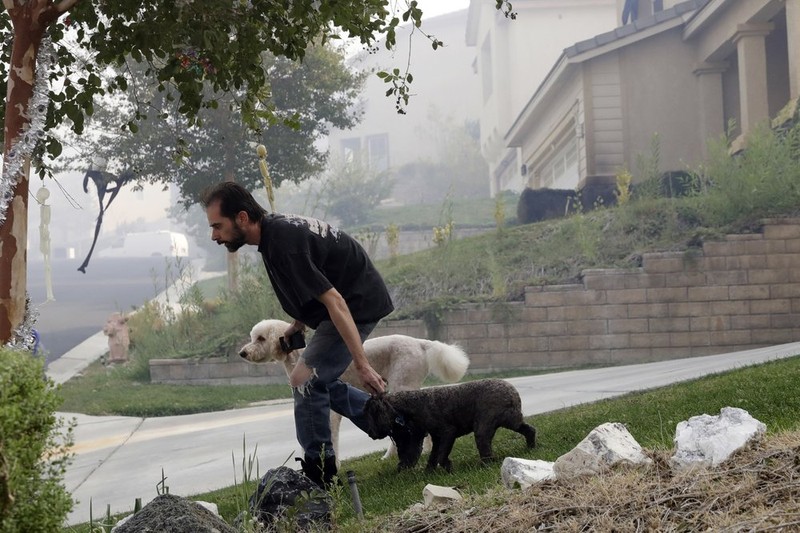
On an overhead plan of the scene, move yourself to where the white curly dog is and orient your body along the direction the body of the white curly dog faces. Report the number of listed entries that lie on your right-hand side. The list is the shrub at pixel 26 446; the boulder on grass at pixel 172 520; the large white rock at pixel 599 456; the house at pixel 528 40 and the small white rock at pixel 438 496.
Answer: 1

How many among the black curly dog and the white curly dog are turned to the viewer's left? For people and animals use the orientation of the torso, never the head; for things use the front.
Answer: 2

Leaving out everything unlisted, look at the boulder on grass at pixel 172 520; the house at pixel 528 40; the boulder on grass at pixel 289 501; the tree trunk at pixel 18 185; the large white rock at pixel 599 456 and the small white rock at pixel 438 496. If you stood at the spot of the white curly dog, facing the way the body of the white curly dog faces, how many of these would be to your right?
1

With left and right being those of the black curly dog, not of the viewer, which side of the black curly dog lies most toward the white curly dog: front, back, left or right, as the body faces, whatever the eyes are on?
right

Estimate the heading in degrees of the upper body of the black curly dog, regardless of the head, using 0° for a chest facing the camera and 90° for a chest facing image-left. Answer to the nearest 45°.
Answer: approximately 90°

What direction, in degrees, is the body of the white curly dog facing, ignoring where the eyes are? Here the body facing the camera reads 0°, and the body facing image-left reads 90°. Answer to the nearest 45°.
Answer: approximately 90°

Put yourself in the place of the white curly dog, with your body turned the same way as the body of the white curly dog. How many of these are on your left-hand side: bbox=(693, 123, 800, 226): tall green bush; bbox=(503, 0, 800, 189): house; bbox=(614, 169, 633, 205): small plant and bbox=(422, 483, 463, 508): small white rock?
1

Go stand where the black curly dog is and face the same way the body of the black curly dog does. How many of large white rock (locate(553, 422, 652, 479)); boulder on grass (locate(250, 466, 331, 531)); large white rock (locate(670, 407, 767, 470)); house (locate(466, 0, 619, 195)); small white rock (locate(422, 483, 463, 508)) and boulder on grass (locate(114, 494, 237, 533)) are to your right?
1

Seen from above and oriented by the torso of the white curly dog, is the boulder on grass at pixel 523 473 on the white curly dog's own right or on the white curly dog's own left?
on the white curly dog's own left

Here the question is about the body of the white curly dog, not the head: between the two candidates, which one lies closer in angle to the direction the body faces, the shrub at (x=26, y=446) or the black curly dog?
the shrub

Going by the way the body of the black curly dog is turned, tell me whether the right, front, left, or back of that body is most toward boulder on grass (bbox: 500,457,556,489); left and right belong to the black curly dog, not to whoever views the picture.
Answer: left

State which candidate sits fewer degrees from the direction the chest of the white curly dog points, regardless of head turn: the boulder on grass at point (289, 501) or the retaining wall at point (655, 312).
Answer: the boulder on grass

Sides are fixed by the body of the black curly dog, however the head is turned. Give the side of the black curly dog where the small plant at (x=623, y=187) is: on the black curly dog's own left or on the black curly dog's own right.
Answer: on the black curly dog's own right

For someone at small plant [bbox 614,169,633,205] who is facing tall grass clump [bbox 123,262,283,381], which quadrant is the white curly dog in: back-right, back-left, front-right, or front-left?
front-left

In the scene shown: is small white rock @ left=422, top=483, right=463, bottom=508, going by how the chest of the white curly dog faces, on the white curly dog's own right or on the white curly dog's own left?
on the white curly dog's own left
